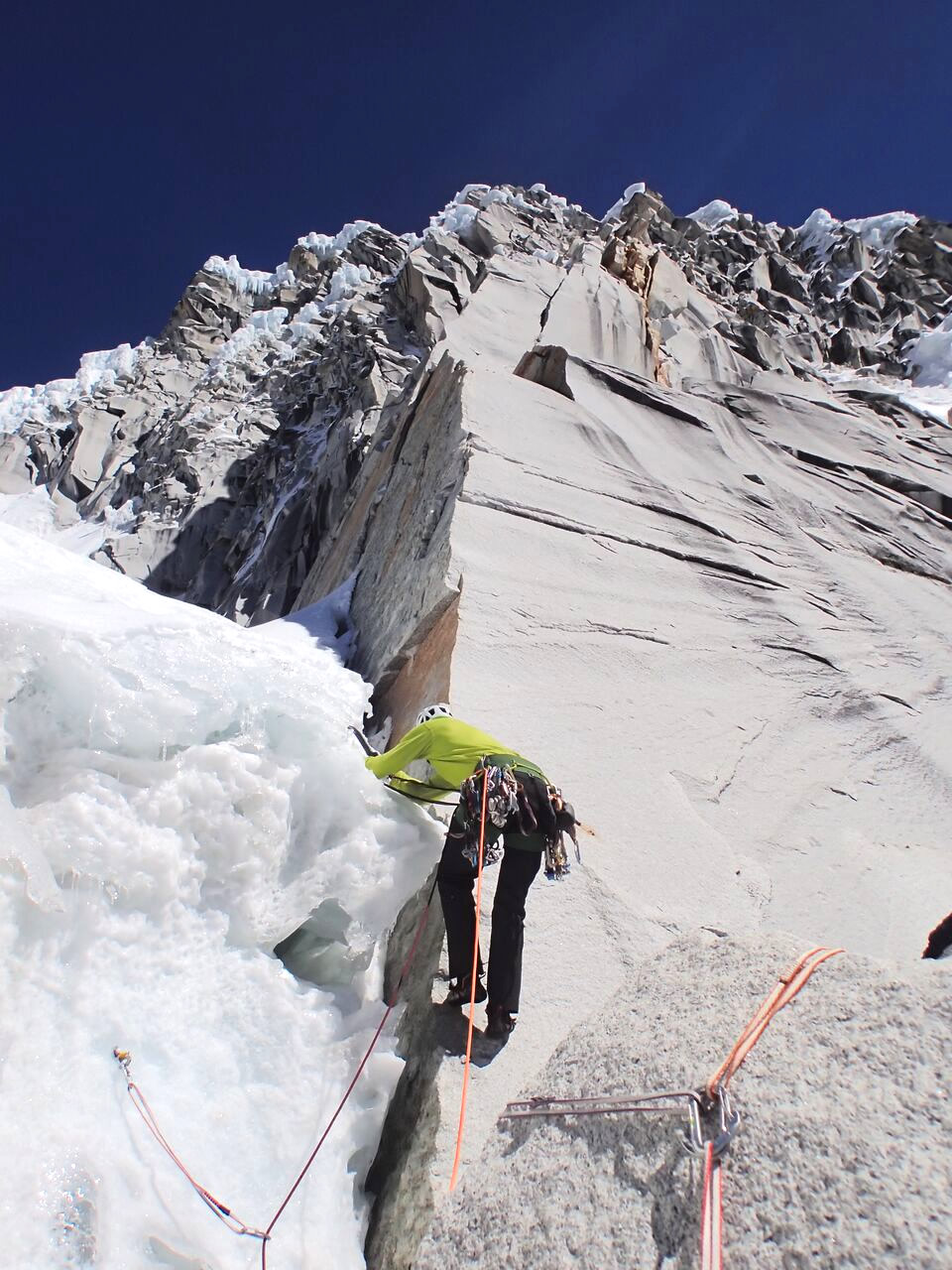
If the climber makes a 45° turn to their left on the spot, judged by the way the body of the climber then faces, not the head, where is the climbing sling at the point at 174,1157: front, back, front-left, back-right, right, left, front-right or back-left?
front-left

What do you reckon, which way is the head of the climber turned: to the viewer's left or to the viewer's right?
to the viewer's left

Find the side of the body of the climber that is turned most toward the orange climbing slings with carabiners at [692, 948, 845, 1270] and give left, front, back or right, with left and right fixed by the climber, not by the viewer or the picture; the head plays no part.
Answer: back

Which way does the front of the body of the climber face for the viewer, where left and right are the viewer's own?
facing away from the viewer and to the left of the viewer
